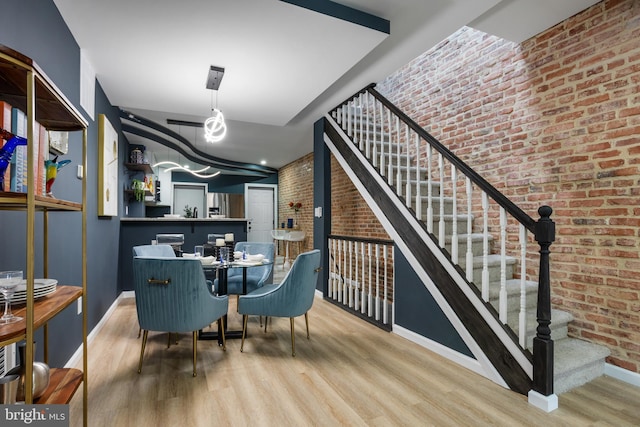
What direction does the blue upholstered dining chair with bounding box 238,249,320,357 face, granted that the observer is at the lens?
facing away from the viewer and to the left of the viewer

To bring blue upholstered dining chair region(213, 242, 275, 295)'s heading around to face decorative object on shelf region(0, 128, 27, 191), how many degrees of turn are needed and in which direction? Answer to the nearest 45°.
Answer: approximately 45° to its left

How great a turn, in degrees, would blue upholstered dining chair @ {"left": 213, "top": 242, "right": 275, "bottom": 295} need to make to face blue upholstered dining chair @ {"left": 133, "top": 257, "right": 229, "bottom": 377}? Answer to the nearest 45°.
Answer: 0° — it already faces it

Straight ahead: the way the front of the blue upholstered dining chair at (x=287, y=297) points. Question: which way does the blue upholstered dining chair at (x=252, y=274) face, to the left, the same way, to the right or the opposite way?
to the left
